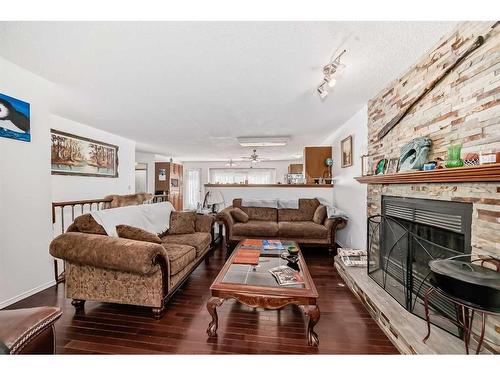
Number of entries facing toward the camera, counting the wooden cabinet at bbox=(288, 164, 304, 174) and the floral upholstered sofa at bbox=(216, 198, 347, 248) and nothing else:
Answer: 2

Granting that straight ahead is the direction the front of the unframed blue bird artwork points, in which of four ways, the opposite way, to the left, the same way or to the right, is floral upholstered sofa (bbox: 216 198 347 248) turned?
to the right

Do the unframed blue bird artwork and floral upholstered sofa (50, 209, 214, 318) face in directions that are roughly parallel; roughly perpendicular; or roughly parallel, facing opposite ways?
roughly parallel

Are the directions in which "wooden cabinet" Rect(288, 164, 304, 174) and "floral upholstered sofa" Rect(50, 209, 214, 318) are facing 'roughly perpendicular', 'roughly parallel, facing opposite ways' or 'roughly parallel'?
roughly perpendicular

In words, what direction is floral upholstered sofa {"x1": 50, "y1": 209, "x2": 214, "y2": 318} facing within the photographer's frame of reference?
facing the viewer and to the right of the viewer

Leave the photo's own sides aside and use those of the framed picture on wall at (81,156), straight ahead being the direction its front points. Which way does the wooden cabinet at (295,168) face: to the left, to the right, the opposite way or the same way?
to the right

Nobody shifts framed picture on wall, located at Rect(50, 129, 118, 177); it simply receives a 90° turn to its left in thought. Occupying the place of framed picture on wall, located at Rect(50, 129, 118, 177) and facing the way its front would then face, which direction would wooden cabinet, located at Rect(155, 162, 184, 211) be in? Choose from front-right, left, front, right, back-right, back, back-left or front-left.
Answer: front

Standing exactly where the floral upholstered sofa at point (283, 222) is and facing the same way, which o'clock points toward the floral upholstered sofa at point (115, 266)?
the floral upholstered sofa at point (115, 266) is roughly at 1 o'clock from the floral upholstered sofa at point (283, 222).

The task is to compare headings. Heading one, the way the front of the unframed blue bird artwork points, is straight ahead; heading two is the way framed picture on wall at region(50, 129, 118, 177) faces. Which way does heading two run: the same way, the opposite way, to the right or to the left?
the same way

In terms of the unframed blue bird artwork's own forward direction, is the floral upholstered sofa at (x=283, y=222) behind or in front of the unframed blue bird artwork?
in front

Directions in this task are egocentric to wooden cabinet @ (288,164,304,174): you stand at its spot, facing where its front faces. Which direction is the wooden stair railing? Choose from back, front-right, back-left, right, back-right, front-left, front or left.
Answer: front-right

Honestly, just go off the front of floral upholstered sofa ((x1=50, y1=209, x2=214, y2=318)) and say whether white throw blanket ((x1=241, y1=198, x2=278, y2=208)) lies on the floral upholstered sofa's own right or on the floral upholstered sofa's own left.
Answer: on the floral upholstered sofa's own left

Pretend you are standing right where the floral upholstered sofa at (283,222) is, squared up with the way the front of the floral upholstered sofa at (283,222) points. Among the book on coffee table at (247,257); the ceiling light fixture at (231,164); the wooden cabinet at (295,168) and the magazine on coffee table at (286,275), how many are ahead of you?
2

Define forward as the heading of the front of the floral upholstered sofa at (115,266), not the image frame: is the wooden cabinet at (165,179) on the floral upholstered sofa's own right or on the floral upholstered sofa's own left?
on the floral upholstered sofa's own left

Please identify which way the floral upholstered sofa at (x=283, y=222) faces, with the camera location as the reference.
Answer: facing the viewer

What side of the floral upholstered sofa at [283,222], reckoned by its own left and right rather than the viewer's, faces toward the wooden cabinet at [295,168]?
back

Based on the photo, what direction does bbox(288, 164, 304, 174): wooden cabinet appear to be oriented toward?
toward the camera

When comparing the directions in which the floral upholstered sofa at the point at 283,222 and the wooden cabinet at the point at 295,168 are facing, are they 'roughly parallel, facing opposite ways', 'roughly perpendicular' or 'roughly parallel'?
roughly parallel

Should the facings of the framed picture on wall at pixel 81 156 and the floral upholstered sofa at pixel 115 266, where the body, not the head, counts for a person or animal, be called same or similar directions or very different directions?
same or similar directions

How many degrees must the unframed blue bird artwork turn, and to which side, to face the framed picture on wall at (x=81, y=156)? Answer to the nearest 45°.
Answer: approximately 90° to its left
